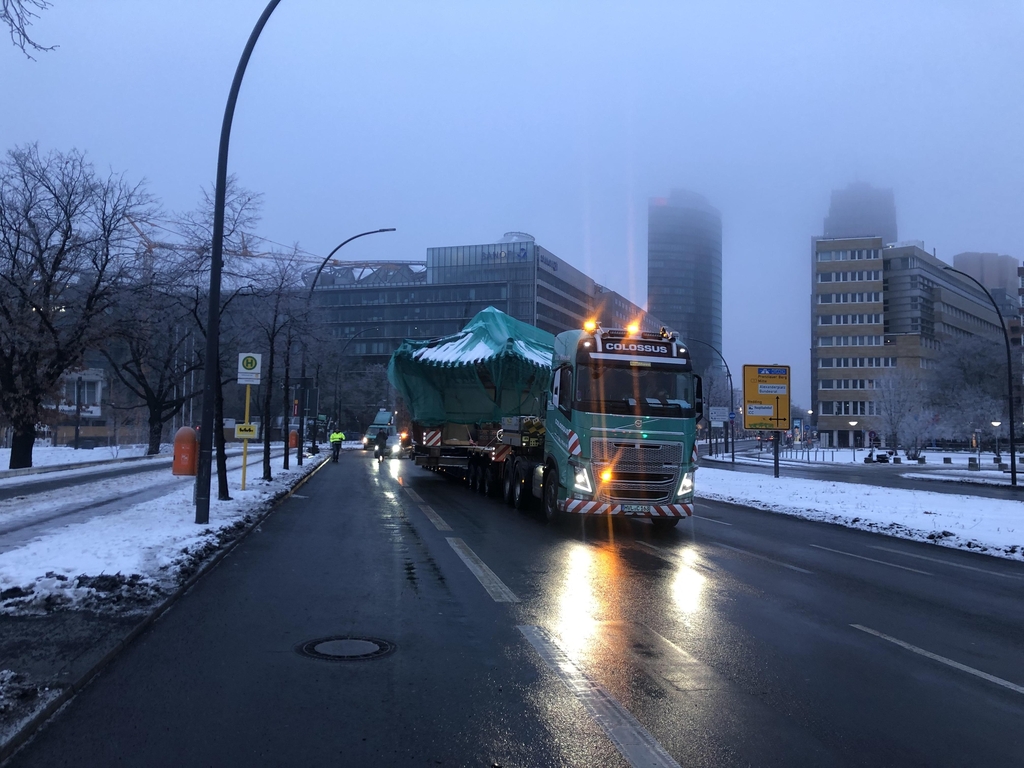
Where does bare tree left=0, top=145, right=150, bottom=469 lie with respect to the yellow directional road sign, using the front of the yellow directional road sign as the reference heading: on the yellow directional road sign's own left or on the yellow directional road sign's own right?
on the yellow directional road sign's own right

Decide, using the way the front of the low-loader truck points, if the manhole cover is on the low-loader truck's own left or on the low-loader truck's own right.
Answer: on the low-loader truck's own right

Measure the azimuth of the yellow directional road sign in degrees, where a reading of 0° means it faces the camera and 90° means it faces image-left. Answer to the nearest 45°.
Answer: approximately 0°

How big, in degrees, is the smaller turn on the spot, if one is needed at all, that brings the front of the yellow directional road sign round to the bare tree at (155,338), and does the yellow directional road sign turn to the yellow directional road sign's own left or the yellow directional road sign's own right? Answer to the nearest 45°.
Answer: approximately 90° to the yellow directional road sign's own right

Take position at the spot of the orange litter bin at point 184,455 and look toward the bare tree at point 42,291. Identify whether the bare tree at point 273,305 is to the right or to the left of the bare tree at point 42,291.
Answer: right

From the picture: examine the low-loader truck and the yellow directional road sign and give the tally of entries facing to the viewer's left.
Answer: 0

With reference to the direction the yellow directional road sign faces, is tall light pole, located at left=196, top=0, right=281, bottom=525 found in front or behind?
in front

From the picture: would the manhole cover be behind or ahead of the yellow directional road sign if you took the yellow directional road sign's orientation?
ahead

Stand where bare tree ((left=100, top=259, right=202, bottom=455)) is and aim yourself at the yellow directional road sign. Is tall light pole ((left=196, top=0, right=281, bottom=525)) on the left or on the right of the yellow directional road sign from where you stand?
right

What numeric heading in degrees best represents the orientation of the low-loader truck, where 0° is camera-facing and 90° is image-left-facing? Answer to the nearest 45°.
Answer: approximately 315°

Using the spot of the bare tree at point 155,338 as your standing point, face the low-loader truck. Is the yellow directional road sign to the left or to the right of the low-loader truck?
left
